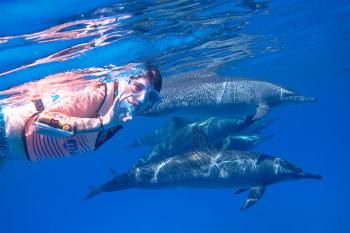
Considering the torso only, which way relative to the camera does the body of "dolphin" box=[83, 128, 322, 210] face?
to the viewer's right

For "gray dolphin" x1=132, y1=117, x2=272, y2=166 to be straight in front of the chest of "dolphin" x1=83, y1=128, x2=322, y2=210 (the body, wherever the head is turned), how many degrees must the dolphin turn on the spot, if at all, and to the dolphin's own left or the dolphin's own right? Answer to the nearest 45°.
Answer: approximately 90° to the dolphin's own left

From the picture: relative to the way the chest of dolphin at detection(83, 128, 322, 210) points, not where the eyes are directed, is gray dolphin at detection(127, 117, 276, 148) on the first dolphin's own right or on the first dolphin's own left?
on the first dolphin's own left

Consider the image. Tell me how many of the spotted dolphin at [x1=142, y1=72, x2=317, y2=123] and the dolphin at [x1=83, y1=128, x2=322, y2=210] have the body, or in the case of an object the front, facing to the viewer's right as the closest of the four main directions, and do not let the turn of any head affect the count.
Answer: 2

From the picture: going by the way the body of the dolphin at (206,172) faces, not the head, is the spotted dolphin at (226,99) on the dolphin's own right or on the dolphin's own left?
on the dolphin's own left

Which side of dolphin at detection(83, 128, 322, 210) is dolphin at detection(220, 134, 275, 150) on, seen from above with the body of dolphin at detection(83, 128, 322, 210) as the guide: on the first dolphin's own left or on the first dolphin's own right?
on the first dolphin's own left

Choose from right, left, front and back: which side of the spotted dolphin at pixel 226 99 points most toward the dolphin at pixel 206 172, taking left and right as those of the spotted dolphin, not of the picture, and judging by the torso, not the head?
right

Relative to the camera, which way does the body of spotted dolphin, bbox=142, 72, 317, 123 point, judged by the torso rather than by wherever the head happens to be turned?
to the viewer's right
